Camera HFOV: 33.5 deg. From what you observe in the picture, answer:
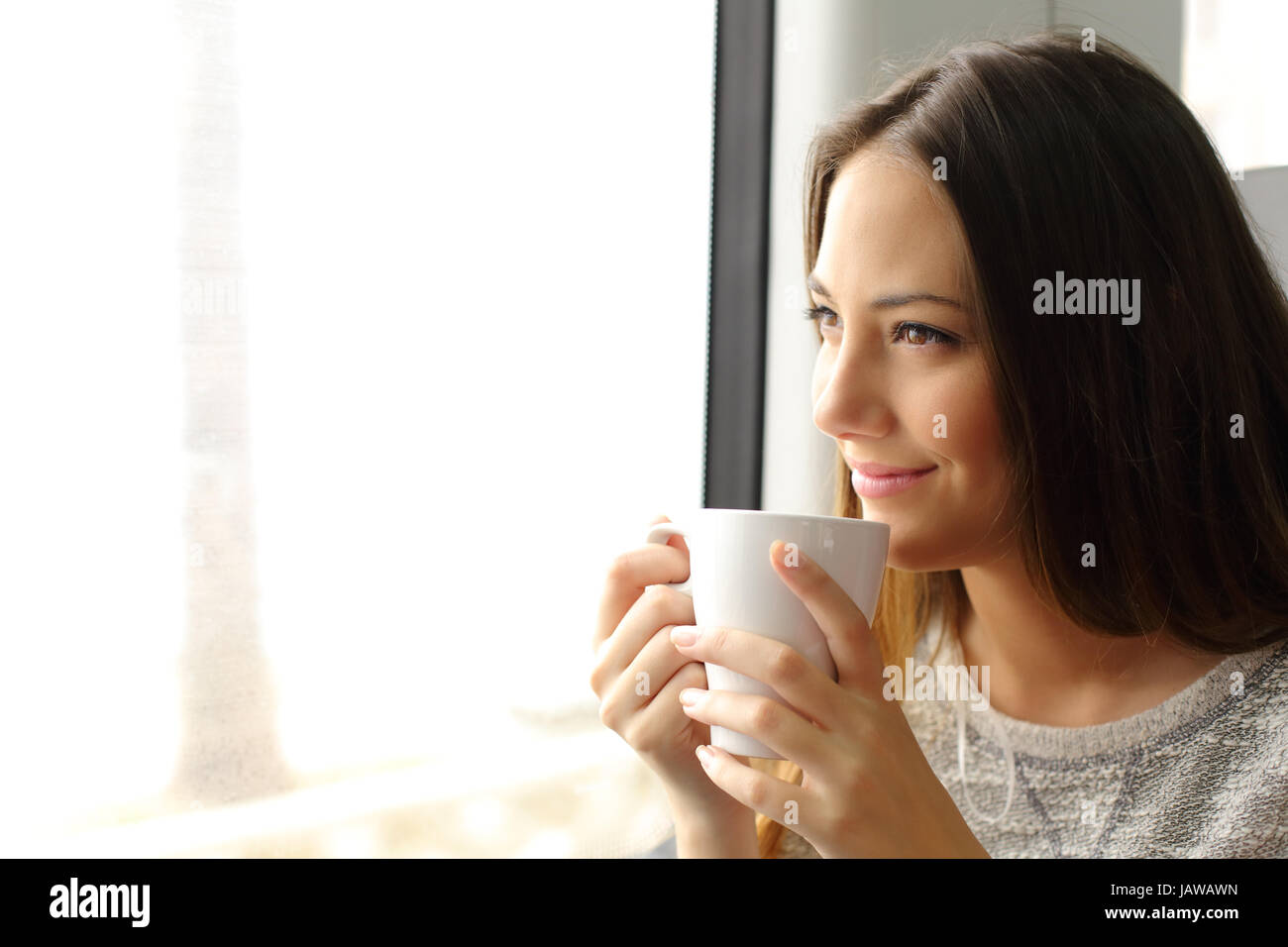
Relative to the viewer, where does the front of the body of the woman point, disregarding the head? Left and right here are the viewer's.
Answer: facing the viewer and to the left of the viewer
